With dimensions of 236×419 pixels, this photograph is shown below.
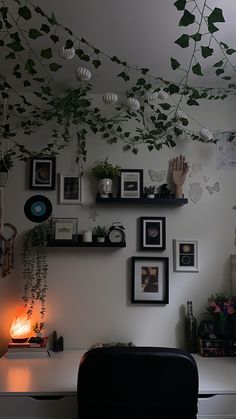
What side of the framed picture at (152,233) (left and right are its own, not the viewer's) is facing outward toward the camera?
front

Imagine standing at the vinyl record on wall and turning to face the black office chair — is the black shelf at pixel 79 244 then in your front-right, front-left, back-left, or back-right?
front-left

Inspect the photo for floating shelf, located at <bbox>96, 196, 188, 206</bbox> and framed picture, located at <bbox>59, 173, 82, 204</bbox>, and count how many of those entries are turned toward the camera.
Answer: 2

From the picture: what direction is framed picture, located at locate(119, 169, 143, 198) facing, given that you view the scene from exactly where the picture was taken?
facing the viewer

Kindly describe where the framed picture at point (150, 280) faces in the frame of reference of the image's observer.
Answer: facing the viewer

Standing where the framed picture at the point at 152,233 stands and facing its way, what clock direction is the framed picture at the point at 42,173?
the framed picture at the point at 42,173 is roughly at 3 o'clock from the framed picture at the point at 152,233.

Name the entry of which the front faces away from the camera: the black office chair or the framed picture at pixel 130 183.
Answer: the black office chair

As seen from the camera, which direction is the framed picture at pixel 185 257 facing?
toward the camera

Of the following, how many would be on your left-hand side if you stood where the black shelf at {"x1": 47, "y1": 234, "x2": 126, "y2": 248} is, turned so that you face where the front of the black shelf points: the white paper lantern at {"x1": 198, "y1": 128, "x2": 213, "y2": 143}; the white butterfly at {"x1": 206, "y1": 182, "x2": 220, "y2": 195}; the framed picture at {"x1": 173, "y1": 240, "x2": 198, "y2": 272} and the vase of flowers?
4

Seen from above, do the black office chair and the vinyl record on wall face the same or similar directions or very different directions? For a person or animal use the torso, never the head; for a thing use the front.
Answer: very different directions
